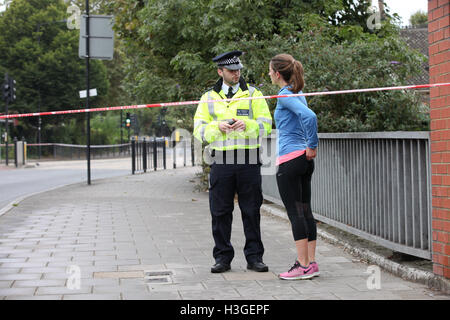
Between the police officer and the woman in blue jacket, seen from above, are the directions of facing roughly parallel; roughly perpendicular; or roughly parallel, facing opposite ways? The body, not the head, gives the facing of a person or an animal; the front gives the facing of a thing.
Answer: roughly perpendicular

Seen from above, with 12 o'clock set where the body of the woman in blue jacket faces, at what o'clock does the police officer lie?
The police officer is roughly at 1 o'clock from the woman in blue jacket.

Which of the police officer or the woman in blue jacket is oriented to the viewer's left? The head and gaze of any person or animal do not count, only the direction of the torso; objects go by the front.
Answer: the woman in blue jacket

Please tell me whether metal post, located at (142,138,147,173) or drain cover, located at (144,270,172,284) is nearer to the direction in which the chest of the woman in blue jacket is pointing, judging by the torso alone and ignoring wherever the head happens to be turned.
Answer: the drain cover

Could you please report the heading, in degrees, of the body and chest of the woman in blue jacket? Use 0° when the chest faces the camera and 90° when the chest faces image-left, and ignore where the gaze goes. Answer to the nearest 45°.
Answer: approximately 90°

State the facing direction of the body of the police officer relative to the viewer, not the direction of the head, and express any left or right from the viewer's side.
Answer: facing the viewer

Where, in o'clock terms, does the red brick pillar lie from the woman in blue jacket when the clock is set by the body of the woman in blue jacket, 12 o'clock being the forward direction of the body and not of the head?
The red brick pillar is roughly at 7 o'clock from the woman in blue jacket.

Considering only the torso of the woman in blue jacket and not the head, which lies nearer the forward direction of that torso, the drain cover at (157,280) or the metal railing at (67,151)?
the drain cover

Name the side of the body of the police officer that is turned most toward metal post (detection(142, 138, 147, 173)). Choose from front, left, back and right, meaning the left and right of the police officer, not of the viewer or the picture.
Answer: back
